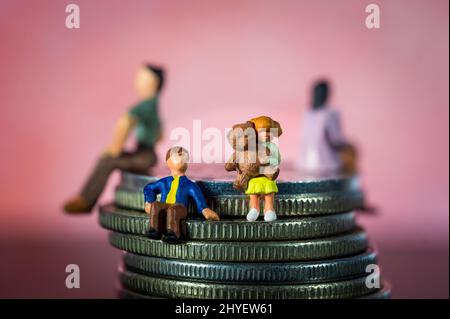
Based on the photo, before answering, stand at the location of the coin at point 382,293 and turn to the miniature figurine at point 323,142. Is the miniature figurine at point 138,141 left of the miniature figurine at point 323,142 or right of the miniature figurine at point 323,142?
left

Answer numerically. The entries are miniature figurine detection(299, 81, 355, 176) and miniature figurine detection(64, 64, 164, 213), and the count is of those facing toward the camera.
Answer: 0

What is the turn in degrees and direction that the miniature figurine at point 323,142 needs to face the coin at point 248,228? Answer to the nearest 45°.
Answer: approximately 135° to its right

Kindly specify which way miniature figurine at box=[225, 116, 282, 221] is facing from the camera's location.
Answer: facing the viewer

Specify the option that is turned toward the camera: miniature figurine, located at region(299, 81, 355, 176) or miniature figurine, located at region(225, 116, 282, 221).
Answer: miniature figurine, located at region(225, 116, 282, 221)

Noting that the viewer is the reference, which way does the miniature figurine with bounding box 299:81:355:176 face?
facing away from the viewer and to the right of the viewer

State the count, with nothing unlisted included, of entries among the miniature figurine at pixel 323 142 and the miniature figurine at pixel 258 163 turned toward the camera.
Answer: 1

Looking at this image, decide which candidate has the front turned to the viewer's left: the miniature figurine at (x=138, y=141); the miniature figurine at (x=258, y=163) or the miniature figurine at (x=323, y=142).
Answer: the miniature figurine at (x=138, y=141)

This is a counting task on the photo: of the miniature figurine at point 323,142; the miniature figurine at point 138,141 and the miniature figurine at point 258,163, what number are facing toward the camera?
1

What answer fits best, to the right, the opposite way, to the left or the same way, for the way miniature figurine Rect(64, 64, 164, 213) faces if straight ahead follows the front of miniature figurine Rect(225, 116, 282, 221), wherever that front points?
to the right

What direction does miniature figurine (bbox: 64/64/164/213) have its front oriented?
to the viewer's left

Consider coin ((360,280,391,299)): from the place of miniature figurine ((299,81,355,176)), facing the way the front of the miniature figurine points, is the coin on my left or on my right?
on my right
